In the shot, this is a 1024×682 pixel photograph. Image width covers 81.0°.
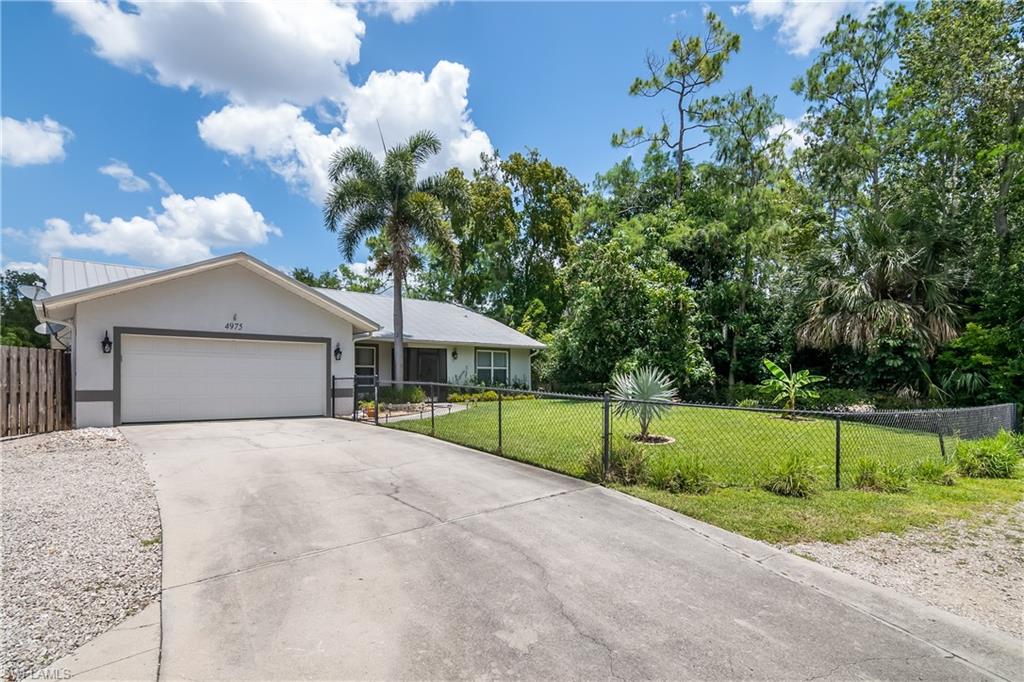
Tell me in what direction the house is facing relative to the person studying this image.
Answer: facing the viewer

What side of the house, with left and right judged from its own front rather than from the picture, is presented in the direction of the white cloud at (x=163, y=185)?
back

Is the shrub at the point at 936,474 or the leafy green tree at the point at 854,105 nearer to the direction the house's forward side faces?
the shrub

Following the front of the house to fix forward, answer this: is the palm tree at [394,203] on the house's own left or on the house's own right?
on the house's own left

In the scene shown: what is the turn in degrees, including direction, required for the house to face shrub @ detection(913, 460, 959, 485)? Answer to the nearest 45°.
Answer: approximately 45° to its left

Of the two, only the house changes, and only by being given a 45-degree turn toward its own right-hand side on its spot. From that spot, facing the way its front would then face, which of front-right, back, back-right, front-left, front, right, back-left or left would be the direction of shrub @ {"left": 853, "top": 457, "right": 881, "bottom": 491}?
left

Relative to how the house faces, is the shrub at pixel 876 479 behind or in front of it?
in front

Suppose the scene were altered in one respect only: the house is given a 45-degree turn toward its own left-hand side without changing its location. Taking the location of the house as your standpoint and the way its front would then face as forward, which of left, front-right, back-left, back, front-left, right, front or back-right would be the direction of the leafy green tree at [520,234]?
left

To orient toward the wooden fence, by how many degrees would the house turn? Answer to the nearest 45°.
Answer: approximately 45° to its right

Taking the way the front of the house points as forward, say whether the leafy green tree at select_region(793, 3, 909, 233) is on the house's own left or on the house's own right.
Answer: on the house's own left

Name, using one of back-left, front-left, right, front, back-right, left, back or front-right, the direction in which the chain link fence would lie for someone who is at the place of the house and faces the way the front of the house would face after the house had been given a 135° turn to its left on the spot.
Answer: right

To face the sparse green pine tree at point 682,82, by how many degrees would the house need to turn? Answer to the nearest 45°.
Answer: approximately 90° to its left
